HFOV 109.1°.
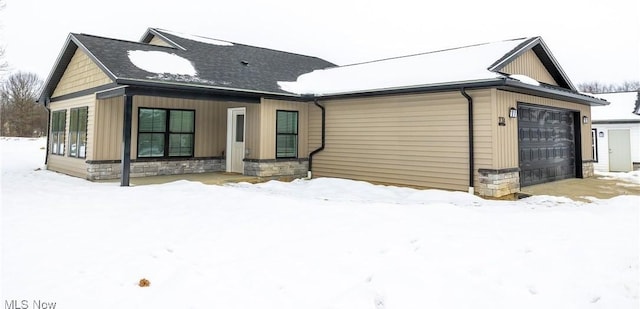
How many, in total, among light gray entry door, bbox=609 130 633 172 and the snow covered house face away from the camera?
0

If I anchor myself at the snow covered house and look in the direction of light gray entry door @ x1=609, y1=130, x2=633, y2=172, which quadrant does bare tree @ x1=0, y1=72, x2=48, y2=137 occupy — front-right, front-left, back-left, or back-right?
back-left

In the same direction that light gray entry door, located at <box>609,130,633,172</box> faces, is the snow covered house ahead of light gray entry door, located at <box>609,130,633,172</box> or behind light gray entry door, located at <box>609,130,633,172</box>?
ahead

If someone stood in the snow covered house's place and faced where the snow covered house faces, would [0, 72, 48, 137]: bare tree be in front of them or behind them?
behind

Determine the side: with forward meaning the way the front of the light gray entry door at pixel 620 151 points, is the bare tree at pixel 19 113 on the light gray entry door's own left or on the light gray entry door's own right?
on the light gray entry door's own right

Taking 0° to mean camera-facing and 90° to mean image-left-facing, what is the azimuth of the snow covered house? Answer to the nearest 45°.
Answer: approximately 315°

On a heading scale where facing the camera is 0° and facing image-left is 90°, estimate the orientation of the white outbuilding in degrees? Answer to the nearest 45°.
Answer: approximately 0°

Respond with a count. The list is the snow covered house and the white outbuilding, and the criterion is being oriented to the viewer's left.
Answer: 0
